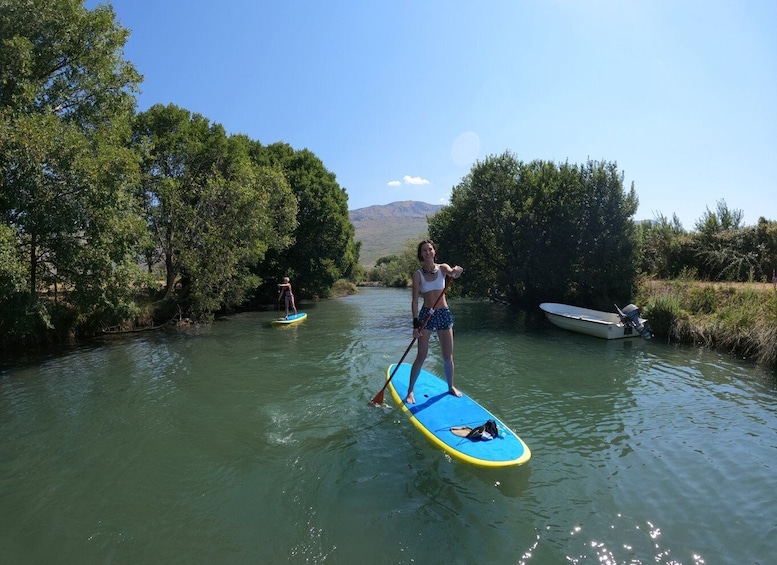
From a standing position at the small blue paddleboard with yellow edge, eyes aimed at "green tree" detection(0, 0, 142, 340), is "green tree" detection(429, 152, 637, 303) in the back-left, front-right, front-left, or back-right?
back-left

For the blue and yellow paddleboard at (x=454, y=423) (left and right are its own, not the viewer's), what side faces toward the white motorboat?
left

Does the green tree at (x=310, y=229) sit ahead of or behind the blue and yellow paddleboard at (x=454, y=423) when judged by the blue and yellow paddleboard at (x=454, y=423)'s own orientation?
behind

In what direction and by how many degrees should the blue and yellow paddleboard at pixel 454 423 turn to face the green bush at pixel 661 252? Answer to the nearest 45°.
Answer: approximately 90° to its left

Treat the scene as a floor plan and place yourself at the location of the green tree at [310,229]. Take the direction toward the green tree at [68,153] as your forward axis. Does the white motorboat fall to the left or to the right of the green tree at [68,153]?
left

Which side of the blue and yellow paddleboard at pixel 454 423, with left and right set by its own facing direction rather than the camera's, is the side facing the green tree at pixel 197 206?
back

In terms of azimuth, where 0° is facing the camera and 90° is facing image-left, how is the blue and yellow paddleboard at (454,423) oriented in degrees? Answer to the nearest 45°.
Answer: approximately 315°
